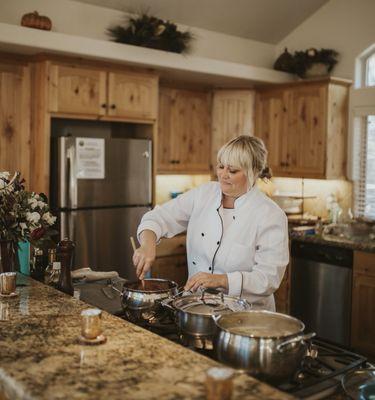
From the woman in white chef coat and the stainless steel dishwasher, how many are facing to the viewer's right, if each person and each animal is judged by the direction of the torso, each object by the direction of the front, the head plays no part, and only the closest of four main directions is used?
0

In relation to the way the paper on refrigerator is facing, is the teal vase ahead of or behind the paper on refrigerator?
ahead

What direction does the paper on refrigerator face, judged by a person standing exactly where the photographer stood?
facing the viewer

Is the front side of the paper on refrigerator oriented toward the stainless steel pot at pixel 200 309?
yes

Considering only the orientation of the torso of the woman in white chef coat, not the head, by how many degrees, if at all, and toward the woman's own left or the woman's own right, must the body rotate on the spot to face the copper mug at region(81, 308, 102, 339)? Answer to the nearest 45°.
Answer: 0° — they already face it

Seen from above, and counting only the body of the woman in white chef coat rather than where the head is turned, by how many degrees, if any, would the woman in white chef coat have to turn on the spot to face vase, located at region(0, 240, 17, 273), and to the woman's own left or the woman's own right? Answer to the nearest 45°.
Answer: approximately 45° to the woman's own right

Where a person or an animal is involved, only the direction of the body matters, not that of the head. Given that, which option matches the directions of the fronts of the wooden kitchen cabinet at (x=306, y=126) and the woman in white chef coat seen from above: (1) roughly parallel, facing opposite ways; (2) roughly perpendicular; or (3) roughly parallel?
roughly parallel

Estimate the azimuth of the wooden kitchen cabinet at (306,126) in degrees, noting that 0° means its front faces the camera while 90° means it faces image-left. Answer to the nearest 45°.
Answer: approximately 45°

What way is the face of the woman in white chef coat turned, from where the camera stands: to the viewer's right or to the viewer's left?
to the viewer's left

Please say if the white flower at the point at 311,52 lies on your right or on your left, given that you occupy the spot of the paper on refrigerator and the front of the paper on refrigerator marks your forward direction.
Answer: on your left

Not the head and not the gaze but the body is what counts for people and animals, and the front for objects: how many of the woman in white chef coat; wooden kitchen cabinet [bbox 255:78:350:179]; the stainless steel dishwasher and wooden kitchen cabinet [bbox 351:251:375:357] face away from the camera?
0

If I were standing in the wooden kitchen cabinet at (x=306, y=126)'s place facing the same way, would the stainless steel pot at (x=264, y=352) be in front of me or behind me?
in front

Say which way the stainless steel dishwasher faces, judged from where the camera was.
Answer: facing the viewer and to the left of the viewer

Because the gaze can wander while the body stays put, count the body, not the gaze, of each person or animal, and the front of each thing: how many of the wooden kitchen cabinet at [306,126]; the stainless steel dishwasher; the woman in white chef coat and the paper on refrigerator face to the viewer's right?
0

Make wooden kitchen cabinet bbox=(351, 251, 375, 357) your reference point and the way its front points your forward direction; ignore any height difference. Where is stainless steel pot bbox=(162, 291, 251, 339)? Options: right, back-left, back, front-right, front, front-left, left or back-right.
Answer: front-left
